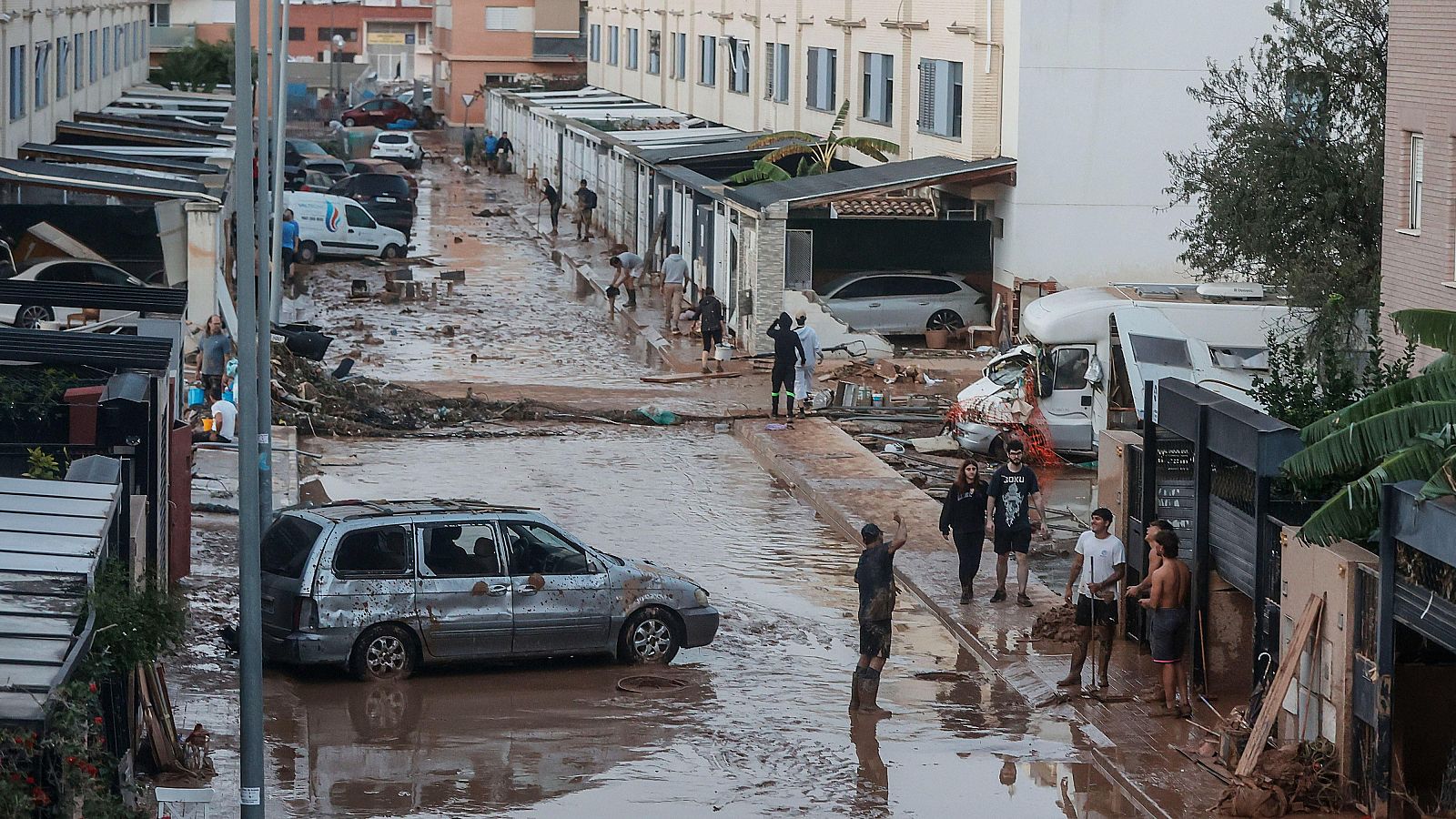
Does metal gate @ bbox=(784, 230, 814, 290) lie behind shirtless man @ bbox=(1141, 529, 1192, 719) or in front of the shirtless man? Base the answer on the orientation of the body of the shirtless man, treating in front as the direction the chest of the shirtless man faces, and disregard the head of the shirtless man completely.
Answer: in front

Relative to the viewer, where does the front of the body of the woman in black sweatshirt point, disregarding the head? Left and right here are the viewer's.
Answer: facing the viewer

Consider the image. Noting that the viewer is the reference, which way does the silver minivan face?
facing to the right of the viewer

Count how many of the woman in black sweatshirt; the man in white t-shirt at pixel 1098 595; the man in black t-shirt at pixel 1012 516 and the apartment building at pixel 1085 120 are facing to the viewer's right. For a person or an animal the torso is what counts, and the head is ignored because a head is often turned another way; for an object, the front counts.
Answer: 0

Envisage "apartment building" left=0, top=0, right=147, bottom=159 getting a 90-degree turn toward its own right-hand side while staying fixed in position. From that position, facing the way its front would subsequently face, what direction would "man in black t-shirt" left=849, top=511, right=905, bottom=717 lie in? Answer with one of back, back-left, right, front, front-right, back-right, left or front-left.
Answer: front-left

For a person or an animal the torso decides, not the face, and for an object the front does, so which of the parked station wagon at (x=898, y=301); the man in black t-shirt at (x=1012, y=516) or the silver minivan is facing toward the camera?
the man in black t-shirt

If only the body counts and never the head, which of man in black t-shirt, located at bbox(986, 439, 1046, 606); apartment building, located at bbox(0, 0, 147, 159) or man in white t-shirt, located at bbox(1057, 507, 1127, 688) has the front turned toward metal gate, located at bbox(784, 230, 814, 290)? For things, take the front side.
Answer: the apartment building

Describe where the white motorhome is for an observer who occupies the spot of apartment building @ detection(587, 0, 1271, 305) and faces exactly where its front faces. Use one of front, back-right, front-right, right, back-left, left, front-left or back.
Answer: front-left

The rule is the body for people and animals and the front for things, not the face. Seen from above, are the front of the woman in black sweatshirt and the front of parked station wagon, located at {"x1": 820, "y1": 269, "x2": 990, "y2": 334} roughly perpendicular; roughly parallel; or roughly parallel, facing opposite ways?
roughly perpendicular

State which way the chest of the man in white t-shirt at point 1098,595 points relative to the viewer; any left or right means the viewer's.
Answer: facing the viewer and to the left of the viewer

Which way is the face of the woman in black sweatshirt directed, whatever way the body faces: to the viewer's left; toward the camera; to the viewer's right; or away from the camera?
toward the camera

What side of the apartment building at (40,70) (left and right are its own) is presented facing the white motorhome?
right

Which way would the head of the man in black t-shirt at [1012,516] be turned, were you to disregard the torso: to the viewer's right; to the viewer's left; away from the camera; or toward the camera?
toward the camera

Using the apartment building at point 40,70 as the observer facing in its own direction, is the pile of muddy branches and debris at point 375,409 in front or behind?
in front

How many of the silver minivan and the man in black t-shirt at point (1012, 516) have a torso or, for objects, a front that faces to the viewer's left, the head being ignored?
0

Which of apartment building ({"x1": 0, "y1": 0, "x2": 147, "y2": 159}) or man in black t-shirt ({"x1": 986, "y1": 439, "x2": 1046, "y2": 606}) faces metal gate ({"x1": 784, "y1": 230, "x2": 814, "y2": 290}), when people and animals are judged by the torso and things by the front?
the apartment building

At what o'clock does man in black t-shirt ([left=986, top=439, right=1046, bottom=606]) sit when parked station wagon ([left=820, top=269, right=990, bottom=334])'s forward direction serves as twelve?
The man in black t-shirt is roughly at 9 o'clock from the parked station wagon.
